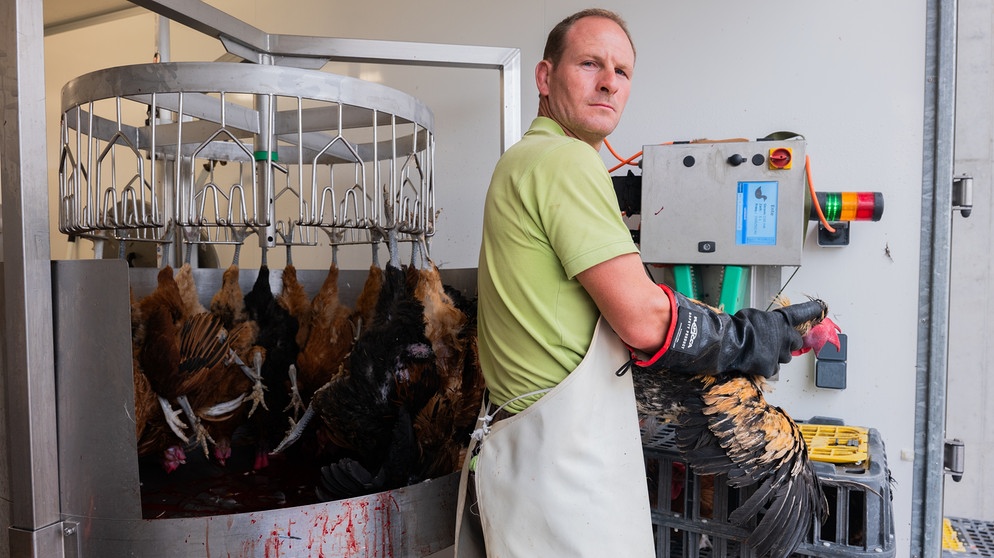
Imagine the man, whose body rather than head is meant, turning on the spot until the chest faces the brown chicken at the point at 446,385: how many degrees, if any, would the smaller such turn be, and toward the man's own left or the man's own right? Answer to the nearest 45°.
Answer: approximately 135° to the man's own left

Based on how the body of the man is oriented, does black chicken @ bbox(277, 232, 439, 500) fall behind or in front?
behind

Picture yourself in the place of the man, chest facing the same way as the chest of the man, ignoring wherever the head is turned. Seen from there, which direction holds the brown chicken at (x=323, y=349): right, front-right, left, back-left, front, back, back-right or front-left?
back-left

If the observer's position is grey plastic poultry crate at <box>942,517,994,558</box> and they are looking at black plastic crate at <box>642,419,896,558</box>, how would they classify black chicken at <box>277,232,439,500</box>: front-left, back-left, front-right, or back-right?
front-right

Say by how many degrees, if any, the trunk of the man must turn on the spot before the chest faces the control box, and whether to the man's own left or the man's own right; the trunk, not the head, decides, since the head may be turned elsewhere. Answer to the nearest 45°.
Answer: approximately 45° to the man's own left

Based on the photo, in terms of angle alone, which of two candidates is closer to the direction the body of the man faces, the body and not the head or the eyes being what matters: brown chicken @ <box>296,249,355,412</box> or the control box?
the control box

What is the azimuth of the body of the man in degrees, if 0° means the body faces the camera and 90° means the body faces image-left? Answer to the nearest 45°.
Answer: approximately 270°

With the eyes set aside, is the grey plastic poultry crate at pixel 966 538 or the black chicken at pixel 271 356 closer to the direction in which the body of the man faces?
the grey plastic poultry crate

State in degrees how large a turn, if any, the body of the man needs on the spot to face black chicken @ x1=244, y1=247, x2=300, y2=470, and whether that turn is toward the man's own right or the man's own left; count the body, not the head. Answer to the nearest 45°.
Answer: approximately 135° to the man's own left

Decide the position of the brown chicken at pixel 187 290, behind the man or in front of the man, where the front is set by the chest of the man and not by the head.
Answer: behind
